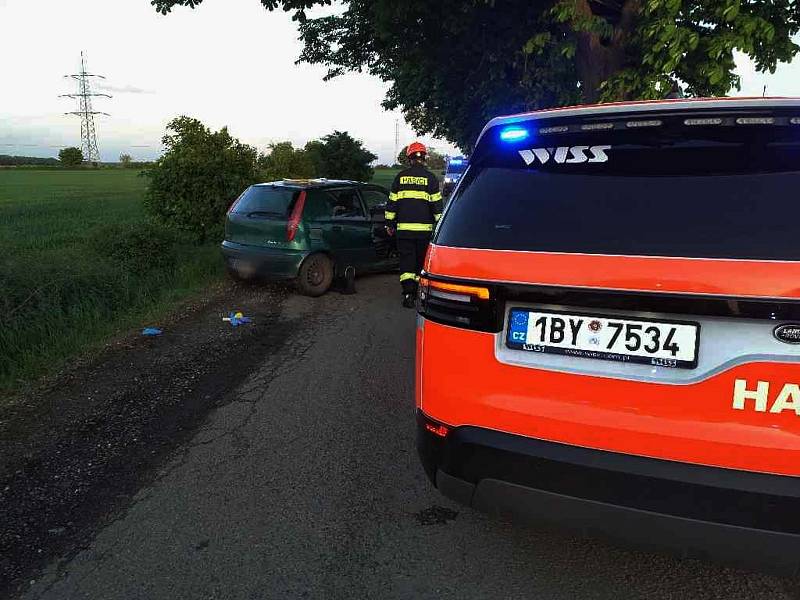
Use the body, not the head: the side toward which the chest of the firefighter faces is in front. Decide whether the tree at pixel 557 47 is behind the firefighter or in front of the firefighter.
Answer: in front

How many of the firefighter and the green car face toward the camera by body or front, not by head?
0

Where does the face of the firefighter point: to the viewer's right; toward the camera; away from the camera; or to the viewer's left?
away from the camera

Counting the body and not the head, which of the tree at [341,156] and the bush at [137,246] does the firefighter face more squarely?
the tree

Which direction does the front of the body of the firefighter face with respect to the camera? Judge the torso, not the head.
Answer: away from the camera

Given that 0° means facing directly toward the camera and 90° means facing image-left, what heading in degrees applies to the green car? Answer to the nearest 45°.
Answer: approximately 225°

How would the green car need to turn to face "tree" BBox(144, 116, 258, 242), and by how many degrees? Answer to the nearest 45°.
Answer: approximately 90° to its left

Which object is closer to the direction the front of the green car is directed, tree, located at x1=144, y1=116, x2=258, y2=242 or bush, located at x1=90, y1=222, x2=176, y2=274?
the tree

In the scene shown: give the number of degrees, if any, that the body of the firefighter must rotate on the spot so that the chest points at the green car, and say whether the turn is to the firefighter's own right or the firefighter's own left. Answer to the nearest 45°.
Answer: approximately 45° to the firefighter's own left

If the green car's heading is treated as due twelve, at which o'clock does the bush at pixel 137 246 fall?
The bush is roughly at 8 o'clock from the green car.

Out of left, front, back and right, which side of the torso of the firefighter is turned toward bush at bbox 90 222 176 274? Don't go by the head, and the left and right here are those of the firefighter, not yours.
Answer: left
